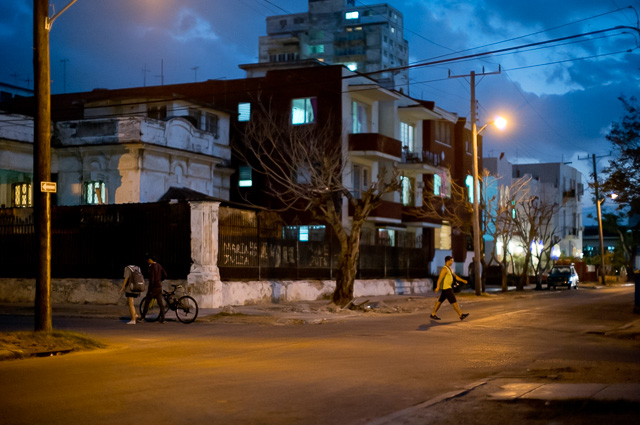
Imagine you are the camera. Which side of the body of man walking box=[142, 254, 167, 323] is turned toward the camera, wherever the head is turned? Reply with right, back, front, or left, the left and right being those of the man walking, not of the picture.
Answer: left

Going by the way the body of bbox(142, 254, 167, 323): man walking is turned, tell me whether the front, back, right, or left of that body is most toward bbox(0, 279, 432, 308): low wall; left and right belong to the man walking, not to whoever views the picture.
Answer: right

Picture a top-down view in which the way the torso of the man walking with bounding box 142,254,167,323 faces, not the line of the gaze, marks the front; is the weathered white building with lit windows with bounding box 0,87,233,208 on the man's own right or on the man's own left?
on the man's own right

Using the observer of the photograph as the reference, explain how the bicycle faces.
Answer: facing to the left of the viewer

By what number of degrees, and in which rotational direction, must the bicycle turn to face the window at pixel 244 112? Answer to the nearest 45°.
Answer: approximately 90° to its right
